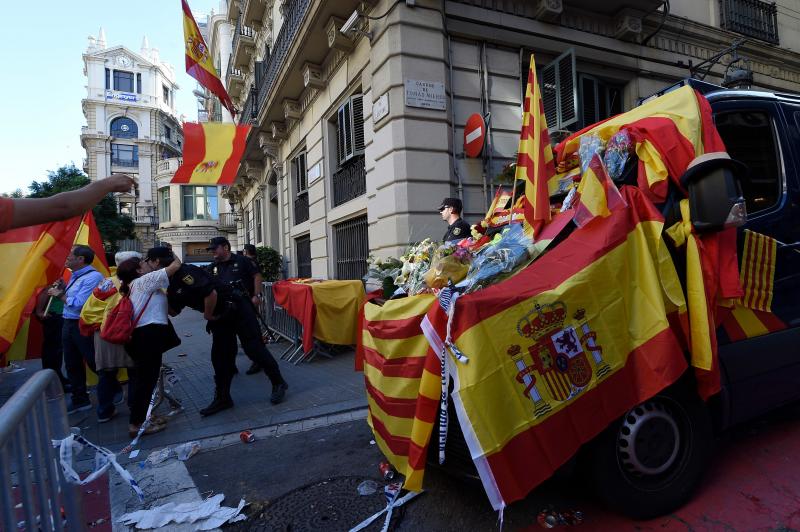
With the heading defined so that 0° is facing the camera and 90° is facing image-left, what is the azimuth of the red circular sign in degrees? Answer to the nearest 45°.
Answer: approximately 45°

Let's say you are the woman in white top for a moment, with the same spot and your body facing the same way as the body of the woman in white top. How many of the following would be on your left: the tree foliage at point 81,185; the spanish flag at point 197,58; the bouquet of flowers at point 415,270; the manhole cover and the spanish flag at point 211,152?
3

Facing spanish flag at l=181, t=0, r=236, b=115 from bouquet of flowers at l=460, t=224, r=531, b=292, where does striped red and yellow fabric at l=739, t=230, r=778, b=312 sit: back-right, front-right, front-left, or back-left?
back-right

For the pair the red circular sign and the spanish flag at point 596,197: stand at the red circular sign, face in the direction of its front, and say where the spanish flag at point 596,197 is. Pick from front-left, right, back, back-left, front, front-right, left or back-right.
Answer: front-left

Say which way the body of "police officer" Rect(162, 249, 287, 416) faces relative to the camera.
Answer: to the viewer's left

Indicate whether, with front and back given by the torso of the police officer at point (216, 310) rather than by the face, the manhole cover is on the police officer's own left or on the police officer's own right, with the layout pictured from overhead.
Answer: on the police officer's own left

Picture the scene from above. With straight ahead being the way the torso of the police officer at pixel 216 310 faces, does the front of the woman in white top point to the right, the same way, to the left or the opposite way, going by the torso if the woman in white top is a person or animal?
the opposite way

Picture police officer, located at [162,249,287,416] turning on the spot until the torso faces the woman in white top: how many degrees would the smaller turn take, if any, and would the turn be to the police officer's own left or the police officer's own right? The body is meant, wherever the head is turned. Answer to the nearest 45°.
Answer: approximately 45° to the police officer's own left

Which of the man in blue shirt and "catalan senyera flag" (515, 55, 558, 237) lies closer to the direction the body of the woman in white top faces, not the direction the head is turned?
the catalan senyera flag

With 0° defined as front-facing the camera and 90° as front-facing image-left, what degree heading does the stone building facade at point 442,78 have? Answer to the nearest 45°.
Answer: approximately 45°
